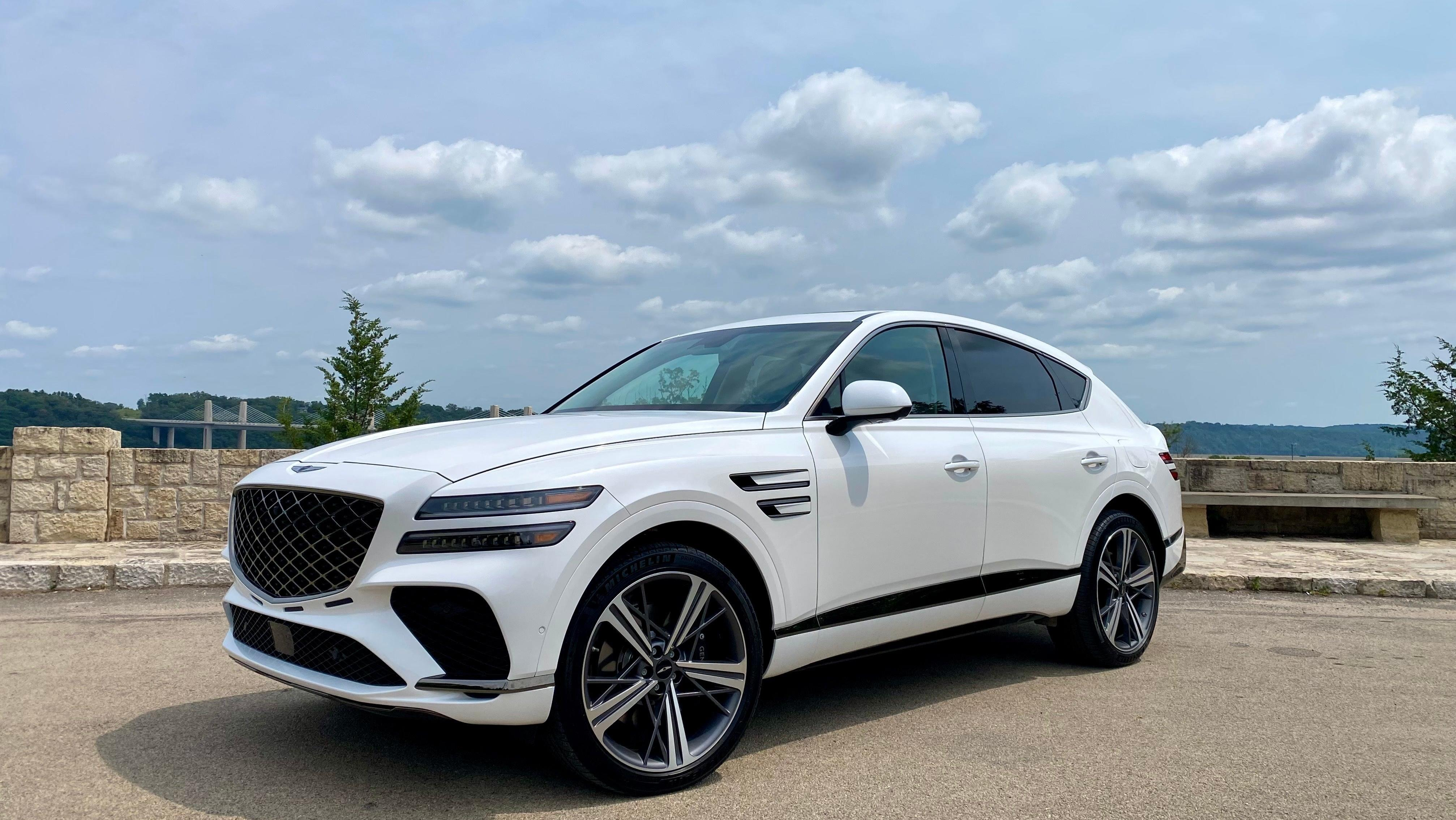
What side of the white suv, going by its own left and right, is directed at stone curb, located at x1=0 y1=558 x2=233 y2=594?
right

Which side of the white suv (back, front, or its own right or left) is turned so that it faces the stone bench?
back

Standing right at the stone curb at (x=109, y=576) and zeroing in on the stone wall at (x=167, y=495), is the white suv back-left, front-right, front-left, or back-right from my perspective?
back-right

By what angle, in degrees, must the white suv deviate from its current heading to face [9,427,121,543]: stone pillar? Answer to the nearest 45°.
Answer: approximately 90° to its right

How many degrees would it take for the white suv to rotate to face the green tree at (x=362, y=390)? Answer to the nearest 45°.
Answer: approximately 135° to its right

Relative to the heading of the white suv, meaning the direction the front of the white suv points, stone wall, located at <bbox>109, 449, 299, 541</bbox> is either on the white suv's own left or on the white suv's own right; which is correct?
on the white suv's own right

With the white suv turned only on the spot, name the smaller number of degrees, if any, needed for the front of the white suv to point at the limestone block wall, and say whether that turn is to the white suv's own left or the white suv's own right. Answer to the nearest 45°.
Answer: approximately 90° to the white suv's own right

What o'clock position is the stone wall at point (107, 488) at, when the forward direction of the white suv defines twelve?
The stone wall is roughly at 3 o'clock from the white suv.

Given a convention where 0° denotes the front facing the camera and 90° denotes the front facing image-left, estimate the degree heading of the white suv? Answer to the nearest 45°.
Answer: approximately 45°

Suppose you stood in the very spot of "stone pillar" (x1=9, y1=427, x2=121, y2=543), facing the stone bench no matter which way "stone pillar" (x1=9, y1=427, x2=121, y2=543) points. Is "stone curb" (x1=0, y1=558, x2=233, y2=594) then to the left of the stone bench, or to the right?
right

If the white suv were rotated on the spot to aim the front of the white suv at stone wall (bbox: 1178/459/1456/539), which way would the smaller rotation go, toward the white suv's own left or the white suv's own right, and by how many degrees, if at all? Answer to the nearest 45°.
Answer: approximately 180°
